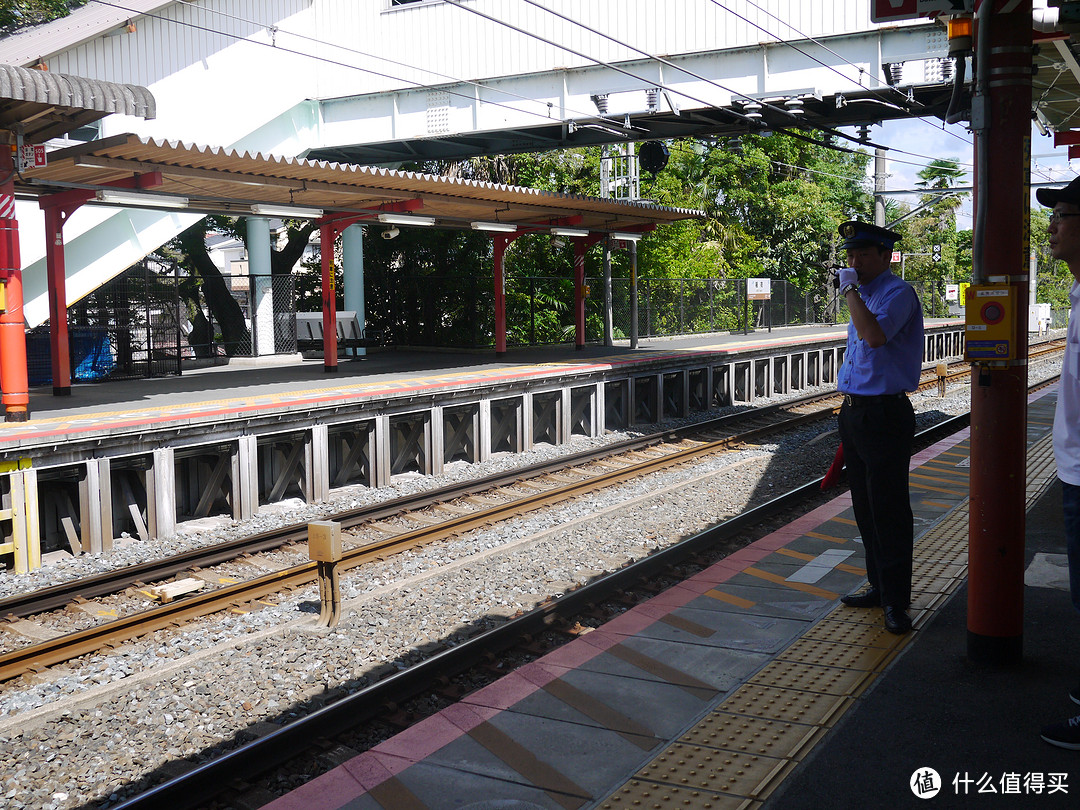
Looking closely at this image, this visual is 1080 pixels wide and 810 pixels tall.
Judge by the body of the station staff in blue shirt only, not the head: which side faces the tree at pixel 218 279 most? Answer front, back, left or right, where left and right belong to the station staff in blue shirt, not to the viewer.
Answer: right

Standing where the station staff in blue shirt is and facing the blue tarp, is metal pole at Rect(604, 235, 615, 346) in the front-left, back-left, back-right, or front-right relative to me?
front-right

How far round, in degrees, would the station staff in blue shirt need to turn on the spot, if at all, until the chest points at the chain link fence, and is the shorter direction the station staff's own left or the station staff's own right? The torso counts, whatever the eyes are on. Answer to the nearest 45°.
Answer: approximately 90° to the station staff's own right

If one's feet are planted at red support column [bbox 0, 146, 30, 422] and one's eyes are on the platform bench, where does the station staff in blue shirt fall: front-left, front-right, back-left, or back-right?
back-right

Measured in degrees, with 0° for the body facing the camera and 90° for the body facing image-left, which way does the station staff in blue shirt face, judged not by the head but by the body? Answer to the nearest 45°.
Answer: approximately 45°
